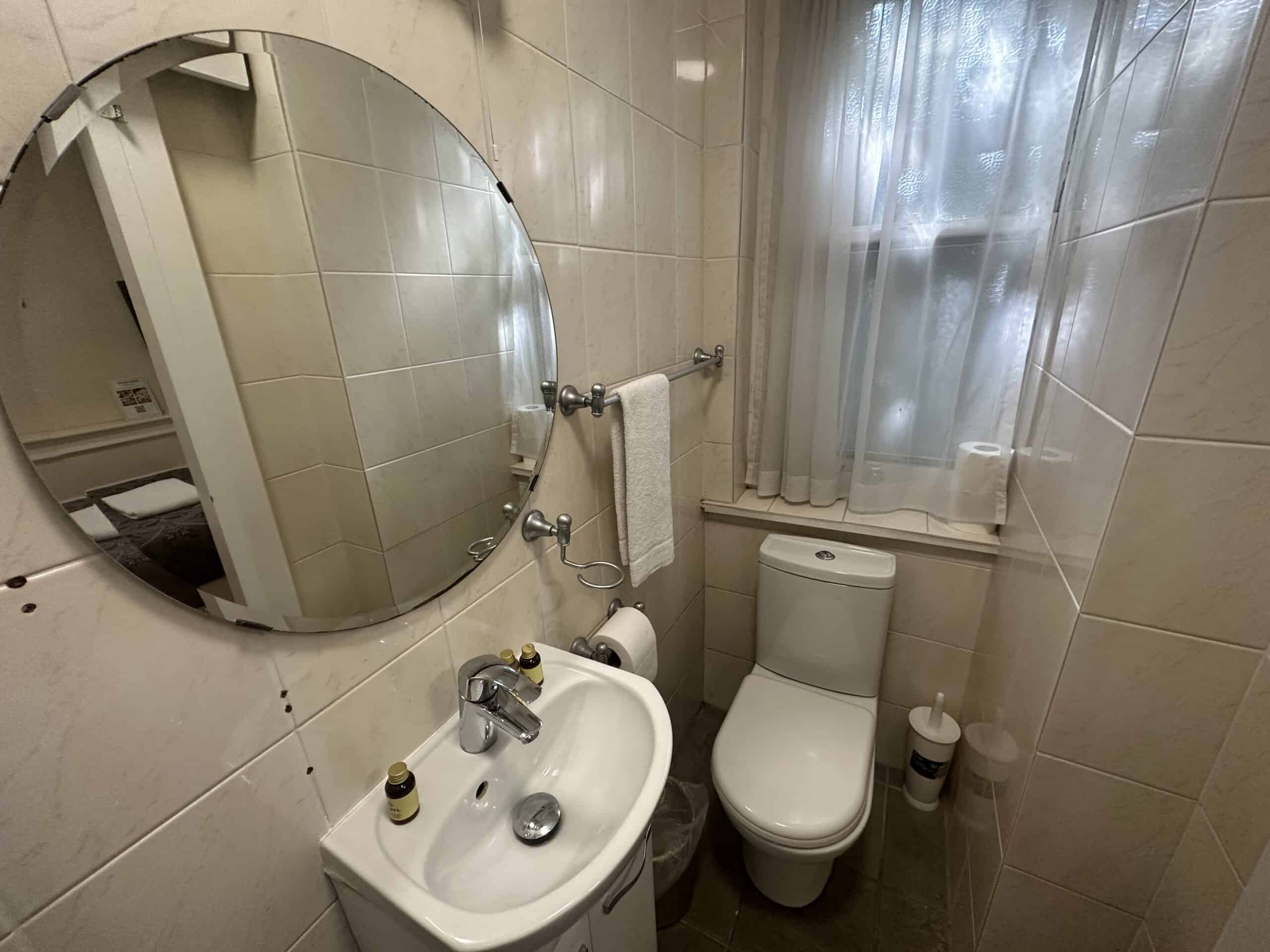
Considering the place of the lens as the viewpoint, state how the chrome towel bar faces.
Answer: facing the viewer and to the right of the viewer

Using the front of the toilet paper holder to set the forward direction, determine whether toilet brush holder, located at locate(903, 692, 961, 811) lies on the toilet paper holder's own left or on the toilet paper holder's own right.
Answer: on the toilet paper holder's own left

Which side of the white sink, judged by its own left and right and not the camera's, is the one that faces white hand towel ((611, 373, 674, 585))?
left

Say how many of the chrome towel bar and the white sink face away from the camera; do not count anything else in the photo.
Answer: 0

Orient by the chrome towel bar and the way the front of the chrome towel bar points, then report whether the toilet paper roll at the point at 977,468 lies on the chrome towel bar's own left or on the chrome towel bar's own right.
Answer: on the chrome towel bar's own left
